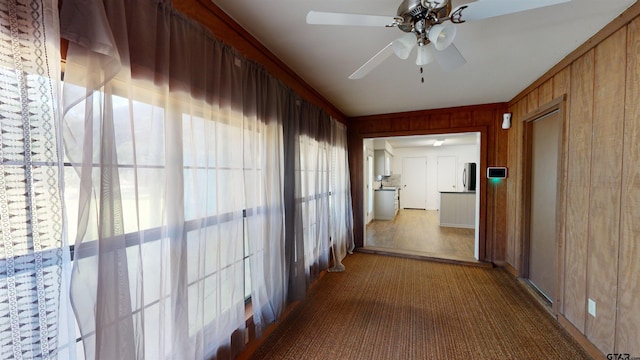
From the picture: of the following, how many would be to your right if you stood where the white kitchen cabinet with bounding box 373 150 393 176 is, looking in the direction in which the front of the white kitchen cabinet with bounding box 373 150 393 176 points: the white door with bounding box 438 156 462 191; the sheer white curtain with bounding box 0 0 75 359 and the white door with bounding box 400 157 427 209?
1

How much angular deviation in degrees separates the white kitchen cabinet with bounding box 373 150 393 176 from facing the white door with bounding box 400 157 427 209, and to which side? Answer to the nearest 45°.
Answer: approximately 45° to its left

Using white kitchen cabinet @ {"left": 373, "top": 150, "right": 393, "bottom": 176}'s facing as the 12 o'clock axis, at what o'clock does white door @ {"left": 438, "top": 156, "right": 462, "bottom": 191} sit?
The white door is roughly at 11 o'clock from the white kitchen cabinet.

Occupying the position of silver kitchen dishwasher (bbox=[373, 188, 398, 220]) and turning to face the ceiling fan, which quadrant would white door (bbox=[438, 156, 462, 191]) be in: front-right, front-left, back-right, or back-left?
back-left

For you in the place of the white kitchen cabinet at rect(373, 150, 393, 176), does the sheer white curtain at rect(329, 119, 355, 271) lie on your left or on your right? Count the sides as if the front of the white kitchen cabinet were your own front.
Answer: on your right

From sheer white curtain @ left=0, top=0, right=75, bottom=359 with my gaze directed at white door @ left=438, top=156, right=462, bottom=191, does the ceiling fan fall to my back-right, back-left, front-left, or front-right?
front-right

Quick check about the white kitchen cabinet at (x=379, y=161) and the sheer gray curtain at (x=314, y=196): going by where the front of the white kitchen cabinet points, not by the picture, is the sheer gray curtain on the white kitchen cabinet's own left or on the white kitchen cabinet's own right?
on the white kitchen cabinet's own right

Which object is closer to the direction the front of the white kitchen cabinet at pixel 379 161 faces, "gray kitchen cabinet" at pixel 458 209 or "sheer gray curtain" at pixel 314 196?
the gray kitchen cabinet

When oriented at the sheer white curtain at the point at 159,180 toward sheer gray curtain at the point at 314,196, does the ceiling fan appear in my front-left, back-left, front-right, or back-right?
front-right

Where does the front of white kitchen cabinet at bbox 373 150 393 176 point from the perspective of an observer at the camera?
facing to the right of the viewer

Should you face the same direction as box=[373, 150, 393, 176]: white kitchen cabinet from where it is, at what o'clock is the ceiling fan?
The ceiling fan is roughly at 3 o'clock from the white kitchen cabinet.

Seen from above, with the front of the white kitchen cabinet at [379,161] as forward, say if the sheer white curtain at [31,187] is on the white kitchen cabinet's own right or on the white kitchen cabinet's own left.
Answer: on the white kitchen cabinet's own right

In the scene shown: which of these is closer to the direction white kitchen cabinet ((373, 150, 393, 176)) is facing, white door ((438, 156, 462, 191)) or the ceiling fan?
the white door

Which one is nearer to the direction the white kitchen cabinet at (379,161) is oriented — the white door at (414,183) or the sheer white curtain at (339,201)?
the white door

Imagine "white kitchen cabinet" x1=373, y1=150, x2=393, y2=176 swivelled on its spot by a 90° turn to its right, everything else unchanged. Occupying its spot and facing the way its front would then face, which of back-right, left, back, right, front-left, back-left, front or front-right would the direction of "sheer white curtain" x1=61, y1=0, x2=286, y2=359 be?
front

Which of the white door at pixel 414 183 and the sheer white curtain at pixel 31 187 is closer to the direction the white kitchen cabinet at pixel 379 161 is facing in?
the white door
